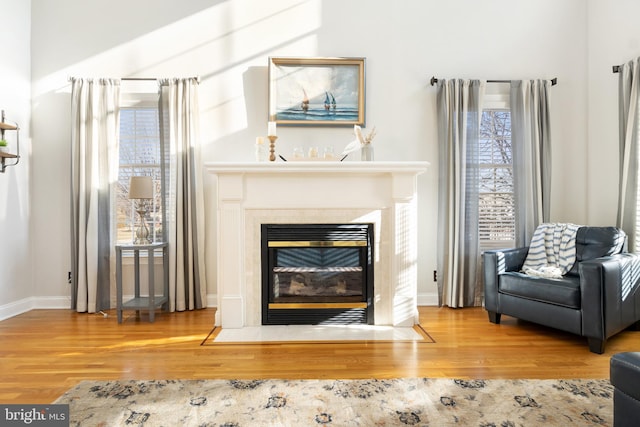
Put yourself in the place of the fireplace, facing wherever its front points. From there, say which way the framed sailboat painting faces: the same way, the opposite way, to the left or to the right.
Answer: the same way

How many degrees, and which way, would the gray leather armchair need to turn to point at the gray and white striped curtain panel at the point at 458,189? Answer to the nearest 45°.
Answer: approximately 90° to its right

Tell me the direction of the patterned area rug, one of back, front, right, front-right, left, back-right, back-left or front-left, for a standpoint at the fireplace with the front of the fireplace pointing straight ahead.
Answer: front

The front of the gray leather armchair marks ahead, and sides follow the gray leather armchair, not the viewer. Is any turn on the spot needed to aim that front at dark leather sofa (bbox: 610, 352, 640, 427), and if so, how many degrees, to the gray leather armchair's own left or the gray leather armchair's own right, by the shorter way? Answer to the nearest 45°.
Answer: approximately 45° to the gray leather armchair's own left

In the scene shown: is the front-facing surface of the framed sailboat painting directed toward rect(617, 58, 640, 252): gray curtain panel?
no

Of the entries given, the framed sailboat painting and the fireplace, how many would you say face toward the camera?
2

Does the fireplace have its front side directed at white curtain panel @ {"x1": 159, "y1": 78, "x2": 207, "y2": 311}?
no

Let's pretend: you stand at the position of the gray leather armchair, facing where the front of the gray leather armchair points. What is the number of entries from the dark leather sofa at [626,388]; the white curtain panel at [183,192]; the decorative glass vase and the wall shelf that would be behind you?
0

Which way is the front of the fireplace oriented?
toward the camera

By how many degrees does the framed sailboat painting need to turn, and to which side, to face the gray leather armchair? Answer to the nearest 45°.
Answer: approximately 45° to its left

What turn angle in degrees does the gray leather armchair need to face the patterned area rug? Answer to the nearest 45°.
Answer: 0° — it already faces it

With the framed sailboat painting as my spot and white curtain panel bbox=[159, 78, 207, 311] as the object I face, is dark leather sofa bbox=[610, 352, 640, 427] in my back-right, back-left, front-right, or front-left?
back-left

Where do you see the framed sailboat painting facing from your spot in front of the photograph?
facing the viewer

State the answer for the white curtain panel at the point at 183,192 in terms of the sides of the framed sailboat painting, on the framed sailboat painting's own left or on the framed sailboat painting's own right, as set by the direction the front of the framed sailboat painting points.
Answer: on the framed sailboat painting's own right

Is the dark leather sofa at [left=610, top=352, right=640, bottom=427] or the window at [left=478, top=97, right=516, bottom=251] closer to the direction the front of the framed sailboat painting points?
the dark leather sofa

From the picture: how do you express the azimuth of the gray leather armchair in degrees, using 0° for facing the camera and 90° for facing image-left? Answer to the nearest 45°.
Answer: approximately 45°

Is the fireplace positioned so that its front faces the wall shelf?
no

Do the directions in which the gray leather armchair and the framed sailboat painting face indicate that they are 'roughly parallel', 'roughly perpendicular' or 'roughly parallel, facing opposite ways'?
roughly perpendicular
